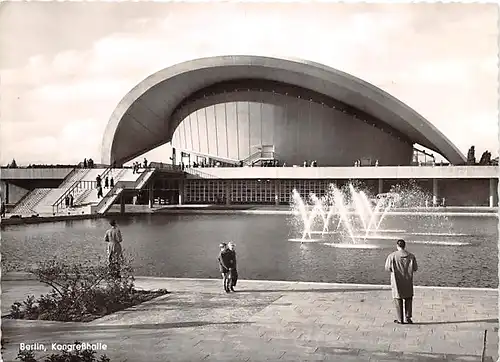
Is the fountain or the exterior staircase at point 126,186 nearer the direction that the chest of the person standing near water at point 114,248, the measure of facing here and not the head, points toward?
the exterior staircase

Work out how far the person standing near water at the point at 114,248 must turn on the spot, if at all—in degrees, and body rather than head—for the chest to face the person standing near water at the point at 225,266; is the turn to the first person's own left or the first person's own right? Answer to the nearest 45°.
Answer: approximately 135° to the first person's own right

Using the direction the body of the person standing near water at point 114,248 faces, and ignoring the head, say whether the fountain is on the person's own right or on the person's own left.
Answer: on the person's own right

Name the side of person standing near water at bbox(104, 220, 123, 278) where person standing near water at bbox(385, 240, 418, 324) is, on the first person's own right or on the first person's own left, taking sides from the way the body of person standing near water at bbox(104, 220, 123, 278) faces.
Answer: on the first person's own right

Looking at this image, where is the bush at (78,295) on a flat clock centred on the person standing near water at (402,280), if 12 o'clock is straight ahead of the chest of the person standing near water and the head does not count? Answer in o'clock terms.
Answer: The bush is roughly at 9 o'clock from the person standing near water.

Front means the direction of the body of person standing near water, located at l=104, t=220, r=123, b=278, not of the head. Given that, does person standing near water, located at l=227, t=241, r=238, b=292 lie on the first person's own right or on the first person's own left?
on the first person's own right

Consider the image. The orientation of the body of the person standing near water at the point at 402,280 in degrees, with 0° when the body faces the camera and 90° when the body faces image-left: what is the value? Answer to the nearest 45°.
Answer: approximately 180°

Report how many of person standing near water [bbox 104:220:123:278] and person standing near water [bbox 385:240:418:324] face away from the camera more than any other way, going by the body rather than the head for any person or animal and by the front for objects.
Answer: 2

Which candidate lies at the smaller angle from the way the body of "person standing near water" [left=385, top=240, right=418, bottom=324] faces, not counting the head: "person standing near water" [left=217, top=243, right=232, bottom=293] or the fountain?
the fountain

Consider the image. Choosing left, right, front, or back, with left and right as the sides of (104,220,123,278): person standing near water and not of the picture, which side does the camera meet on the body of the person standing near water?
back
